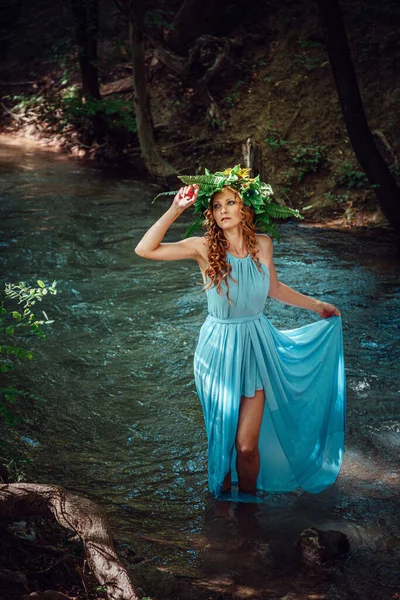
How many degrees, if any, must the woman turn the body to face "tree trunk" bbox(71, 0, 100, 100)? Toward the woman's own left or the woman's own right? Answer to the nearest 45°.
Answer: approximately 180°

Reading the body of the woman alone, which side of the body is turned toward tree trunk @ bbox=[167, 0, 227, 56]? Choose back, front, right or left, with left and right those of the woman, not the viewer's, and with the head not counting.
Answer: back

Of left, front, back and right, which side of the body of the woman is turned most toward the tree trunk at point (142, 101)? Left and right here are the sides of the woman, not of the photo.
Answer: back

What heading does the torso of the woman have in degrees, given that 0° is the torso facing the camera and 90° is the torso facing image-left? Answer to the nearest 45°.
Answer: approximately 0°

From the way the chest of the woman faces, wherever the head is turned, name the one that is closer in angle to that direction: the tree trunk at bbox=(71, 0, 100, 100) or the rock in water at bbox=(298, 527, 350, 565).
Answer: the rock in water

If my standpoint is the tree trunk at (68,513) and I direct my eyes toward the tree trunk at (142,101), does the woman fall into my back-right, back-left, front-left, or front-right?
front-right

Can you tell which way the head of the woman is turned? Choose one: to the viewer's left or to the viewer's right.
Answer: to the viewer's left

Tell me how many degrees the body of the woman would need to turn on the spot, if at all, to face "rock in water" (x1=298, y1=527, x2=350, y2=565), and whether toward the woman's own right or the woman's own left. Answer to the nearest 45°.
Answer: approximately 45° to the woman's own left
